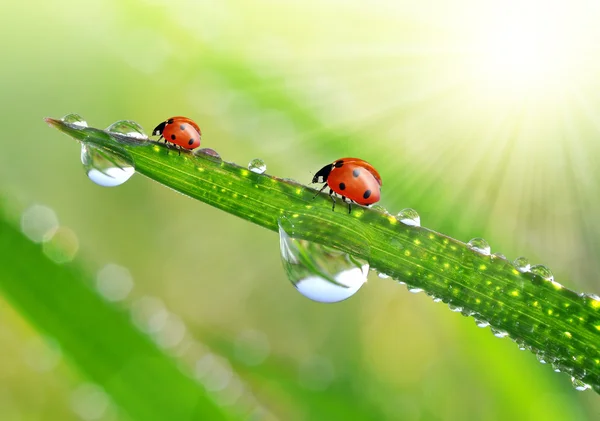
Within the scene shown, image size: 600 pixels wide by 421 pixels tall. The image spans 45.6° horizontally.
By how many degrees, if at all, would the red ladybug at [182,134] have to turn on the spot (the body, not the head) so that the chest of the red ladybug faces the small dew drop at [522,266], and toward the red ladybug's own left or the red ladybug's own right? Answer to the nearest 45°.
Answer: approximately 135° to the red ladybug's own left

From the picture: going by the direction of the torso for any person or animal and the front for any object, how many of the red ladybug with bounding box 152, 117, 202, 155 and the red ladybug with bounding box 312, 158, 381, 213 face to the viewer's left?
2

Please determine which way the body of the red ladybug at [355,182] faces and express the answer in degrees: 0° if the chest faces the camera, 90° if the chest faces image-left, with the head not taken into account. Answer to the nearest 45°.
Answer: approximately 90°

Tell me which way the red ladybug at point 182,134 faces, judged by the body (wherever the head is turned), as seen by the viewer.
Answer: to the viewer's left

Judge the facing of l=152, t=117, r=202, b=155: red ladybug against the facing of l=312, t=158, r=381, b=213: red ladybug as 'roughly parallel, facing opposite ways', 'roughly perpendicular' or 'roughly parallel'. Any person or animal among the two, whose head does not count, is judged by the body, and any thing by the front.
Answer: roughly parallel
